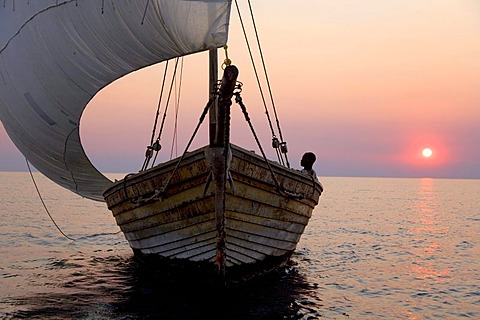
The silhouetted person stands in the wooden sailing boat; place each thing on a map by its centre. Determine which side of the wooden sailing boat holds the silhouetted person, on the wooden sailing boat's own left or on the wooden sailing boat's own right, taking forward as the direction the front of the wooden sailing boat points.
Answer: on the wooden sailing boat's own left

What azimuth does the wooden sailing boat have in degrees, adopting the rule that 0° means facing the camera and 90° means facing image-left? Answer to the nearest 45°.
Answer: approximately 0°
